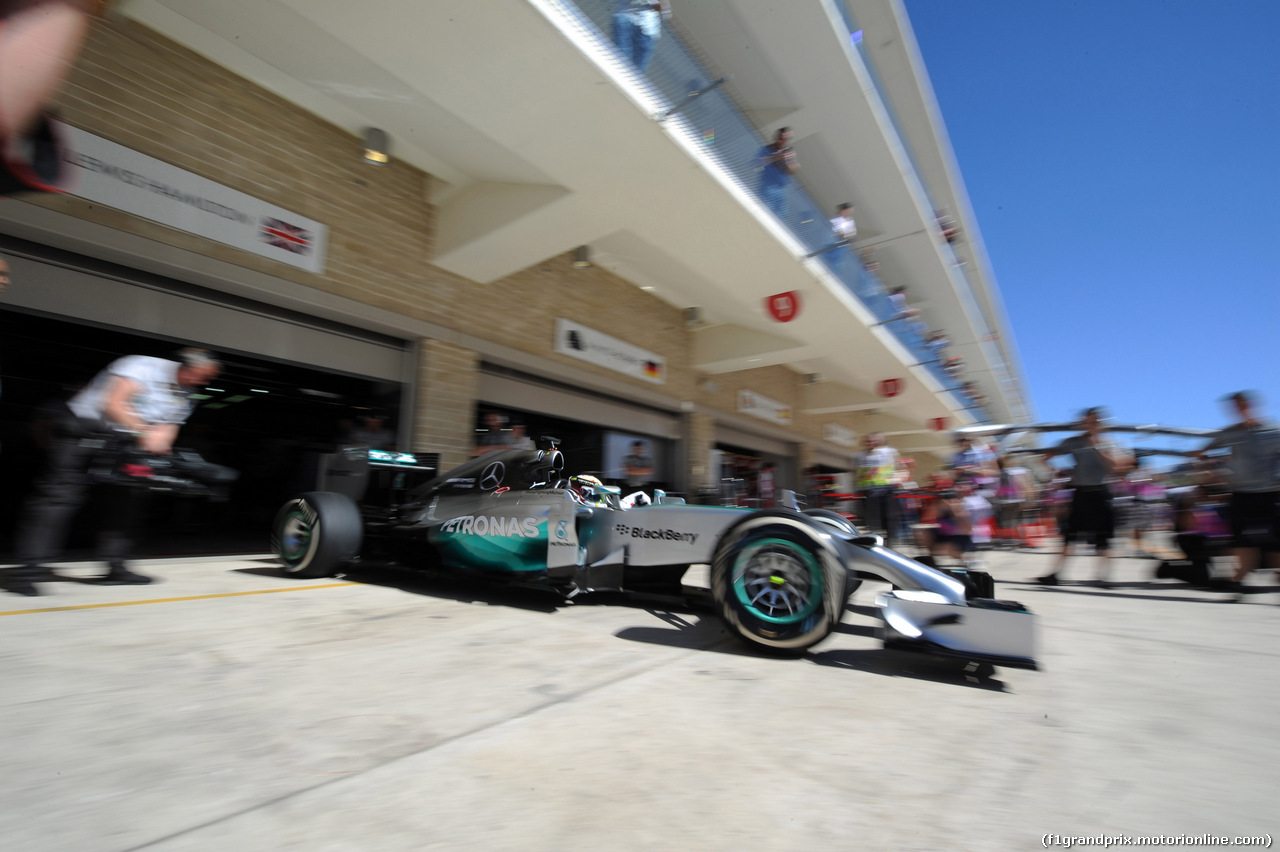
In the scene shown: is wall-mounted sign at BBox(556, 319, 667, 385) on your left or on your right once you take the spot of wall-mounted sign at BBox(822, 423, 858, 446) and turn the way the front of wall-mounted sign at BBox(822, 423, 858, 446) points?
on your right

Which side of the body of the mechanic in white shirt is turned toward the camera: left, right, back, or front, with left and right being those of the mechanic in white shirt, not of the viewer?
right

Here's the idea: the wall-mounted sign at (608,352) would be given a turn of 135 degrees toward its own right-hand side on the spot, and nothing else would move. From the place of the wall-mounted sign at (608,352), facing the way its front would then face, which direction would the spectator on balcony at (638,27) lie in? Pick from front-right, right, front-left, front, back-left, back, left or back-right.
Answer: left

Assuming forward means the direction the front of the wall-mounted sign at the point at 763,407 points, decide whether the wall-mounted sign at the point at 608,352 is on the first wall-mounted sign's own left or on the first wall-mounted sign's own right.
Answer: on the first wall-mounted sign's own right

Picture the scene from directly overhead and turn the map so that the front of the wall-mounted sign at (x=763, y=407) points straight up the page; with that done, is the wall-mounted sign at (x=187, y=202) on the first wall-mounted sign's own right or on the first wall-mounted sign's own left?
on the first wall-mounted sign's own right

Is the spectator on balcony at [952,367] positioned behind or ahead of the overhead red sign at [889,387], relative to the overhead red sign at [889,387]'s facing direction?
behind

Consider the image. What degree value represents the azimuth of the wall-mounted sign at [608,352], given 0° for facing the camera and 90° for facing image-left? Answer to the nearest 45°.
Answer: approximately 315°

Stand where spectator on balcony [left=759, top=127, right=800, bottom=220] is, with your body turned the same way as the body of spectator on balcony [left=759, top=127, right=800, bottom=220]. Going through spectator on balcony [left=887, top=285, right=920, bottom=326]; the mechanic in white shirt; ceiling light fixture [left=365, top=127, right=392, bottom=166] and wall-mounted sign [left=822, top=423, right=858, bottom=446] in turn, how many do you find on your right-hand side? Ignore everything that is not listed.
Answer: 2

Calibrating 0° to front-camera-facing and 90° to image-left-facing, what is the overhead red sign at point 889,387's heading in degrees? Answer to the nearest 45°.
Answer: approximately 0°

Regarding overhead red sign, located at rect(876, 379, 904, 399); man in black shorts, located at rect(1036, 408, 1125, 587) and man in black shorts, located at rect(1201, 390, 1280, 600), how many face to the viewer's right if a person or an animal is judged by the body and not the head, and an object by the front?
0

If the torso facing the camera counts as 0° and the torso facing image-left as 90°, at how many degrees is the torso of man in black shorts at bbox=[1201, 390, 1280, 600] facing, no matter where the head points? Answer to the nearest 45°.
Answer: approximately 45°
